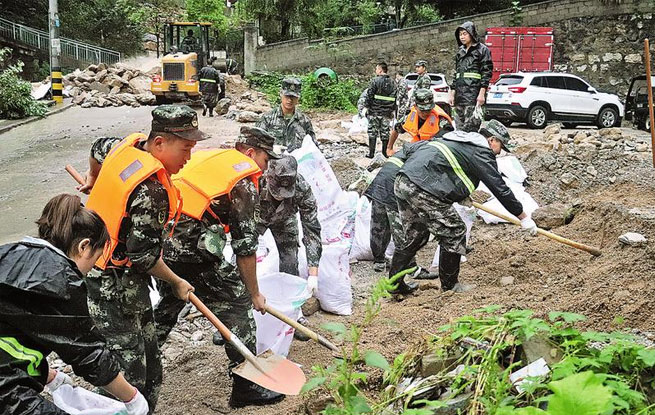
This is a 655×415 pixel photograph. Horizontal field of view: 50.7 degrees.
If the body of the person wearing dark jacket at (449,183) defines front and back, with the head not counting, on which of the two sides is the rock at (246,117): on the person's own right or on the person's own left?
on the person's own left

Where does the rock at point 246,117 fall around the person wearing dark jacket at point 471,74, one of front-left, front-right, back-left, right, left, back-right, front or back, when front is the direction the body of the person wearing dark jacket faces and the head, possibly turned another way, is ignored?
right

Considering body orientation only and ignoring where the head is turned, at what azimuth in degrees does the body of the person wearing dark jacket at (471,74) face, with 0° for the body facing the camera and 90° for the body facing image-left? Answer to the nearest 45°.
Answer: approximately 45°

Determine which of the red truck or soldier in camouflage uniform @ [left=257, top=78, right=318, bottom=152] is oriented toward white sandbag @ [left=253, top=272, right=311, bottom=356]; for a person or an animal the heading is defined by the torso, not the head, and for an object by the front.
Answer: the soldier in camouflage uniform

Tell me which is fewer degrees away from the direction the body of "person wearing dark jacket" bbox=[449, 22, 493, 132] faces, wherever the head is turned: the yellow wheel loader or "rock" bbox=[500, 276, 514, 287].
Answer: the rock

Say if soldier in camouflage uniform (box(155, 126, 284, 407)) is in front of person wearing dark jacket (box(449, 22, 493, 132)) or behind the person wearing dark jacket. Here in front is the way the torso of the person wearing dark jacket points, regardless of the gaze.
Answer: in front

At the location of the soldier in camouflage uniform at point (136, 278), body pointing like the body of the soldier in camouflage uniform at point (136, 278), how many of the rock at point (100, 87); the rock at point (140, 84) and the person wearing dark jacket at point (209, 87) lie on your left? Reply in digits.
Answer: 3

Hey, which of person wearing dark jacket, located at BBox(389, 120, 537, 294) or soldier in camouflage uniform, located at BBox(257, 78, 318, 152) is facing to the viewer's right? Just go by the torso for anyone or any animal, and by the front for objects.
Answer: the person wearing dark jacket

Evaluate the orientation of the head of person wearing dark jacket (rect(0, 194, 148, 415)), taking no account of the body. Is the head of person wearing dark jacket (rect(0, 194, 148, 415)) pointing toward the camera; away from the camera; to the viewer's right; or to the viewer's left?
to the viewer's right

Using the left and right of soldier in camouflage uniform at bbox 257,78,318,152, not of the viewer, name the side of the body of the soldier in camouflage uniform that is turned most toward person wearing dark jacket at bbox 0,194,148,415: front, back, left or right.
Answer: front

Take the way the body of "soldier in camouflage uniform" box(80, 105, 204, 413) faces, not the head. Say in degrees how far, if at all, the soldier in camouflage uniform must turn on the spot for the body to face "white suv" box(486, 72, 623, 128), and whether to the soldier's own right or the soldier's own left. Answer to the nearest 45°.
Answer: approximately 45° to the soldier's own left

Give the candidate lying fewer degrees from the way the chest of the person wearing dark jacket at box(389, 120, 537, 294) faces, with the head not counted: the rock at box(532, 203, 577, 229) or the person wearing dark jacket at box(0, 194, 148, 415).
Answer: the rock

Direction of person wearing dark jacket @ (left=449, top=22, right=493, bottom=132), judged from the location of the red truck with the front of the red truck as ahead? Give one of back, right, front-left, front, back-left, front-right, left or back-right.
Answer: back

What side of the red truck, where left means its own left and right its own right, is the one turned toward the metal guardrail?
left

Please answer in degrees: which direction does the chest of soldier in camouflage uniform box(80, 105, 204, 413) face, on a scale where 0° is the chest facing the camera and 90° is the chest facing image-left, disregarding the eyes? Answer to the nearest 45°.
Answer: approximately 270°

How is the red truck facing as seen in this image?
away from the camera

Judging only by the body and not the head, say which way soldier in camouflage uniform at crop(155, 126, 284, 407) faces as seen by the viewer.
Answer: to the viewer's right
